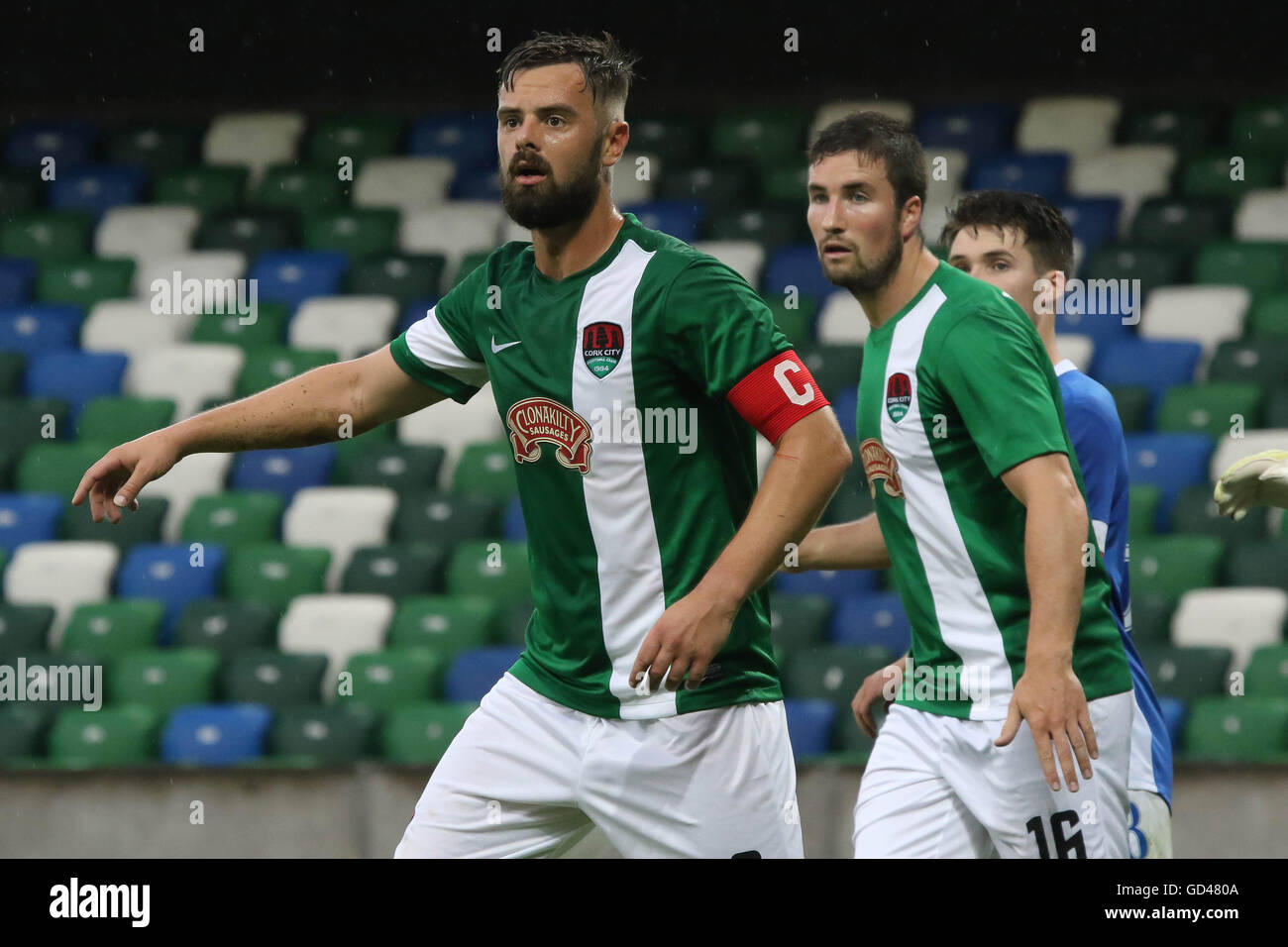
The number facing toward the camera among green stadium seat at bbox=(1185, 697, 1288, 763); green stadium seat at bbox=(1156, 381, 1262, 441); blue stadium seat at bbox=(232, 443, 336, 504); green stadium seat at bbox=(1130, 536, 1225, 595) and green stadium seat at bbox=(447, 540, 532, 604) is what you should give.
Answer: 5

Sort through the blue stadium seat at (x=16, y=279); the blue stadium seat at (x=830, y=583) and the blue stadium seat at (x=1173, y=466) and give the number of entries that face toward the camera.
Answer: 3

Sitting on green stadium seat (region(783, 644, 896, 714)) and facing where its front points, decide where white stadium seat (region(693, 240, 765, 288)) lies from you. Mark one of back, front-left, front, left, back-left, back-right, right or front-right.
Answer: back

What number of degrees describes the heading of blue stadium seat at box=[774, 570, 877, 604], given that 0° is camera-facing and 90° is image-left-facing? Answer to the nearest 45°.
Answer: approximately 0°

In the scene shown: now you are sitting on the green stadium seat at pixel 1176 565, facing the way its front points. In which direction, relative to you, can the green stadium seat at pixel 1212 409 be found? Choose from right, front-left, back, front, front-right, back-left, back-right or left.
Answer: back

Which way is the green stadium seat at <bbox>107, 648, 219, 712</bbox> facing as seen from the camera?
toward the camera

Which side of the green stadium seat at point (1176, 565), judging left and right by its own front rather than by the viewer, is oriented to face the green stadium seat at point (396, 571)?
right

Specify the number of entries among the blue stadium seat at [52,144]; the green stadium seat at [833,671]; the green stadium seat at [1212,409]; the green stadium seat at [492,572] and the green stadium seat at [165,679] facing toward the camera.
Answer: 5

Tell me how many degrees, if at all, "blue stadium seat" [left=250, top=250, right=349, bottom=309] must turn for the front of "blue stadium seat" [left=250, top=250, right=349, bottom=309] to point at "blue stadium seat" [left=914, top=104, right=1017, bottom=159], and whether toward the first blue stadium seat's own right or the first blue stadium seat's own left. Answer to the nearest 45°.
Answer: approximately 90° to the first blue stadium seat's own left

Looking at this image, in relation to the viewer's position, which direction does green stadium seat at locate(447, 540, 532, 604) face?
facing the viewer

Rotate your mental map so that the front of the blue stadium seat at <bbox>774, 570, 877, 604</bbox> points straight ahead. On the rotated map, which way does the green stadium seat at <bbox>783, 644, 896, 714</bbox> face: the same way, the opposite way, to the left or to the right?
the same way

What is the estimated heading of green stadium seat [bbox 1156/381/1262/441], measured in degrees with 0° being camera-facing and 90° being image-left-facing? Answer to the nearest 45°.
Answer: approximately 0°

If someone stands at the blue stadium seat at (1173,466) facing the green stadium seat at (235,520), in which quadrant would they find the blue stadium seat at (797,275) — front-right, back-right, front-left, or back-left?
front-right

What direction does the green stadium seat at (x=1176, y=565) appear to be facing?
toward the camera

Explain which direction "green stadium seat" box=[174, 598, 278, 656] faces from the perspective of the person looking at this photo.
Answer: facing the viewer

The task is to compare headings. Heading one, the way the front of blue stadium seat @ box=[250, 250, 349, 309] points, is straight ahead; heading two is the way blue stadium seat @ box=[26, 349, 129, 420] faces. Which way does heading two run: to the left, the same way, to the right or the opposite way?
the same way
